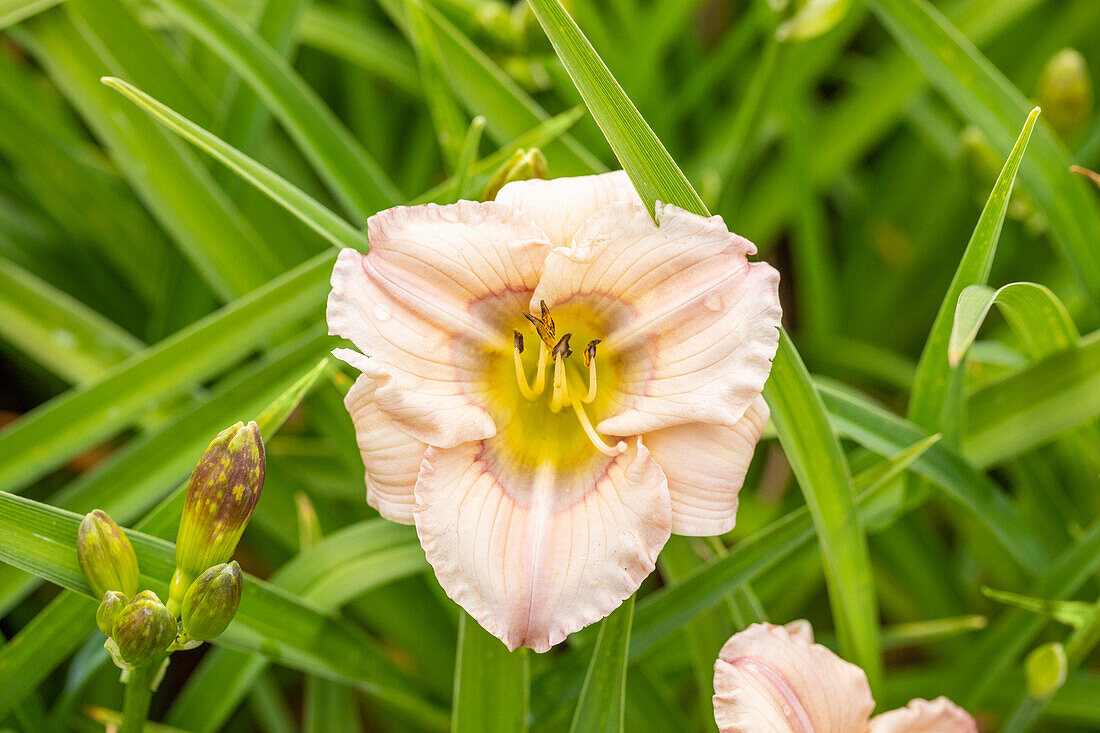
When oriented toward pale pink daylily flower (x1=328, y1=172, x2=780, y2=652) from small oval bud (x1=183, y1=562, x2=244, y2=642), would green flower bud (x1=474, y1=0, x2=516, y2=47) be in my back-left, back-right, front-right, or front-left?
front-left

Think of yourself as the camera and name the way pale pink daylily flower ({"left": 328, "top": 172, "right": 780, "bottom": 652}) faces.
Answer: facing the viewer
